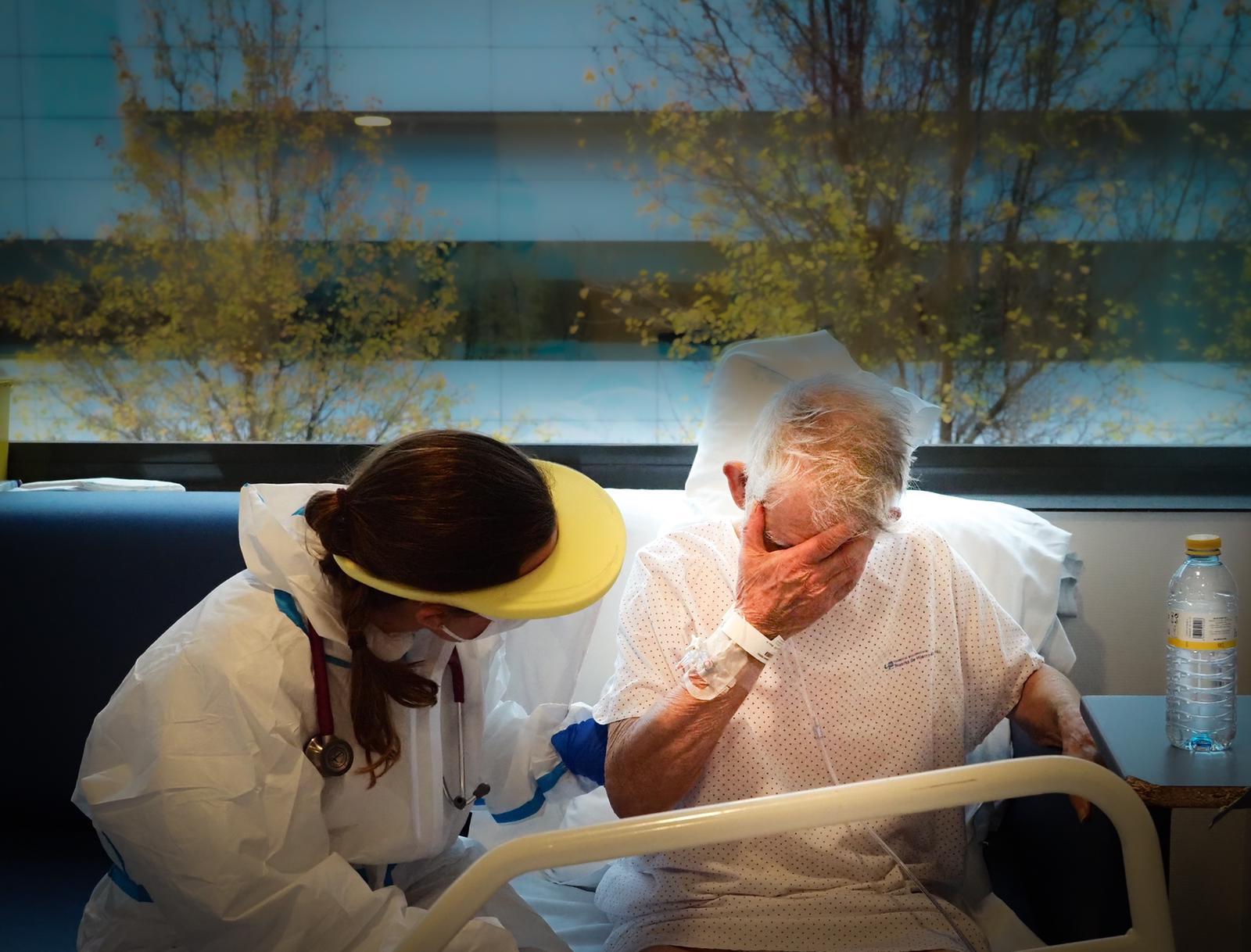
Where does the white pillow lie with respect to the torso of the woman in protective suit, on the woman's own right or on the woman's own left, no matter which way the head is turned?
on the woman's own left

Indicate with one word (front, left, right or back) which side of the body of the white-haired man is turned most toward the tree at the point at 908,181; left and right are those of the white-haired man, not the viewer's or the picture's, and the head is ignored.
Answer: back

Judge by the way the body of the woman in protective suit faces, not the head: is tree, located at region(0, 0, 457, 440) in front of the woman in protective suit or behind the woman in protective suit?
behind

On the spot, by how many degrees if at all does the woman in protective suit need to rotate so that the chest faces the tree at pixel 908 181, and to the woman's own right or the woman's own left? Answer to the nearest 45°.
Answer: approximately 90° to the woman's own left

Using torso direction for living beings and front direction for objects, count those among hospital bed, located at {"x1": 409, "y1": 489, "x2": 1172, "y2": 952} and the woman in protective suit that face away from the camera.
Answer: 0

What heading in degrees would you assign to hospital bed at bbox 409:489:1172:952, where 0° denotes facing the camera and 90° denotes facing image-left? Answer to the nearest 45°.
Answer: approximately 0°

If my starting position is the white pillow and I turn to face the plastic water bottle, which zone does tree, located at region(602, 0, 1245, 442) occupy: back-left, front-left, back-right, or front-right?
back-left

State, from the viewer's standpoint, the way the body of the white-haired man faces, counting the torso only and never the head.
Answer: toward the camera

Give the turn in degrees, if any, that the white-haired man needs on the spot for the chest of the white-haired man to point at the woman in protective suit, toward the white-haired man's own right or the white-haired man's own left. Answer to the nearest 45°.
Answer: approximately 45° to the white-haired man's own right

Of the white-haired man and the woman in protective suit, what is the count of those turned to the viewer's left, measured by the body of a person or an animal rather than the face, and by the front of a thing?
0

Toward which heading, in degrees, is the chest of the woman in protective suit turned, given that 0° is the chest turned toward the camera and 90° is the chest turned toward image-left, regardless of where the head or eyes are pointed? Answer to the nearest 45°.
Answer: approximately 315°

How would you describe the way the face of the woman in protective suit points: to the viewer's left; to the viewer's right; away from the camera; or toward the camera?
to the viewer's right
